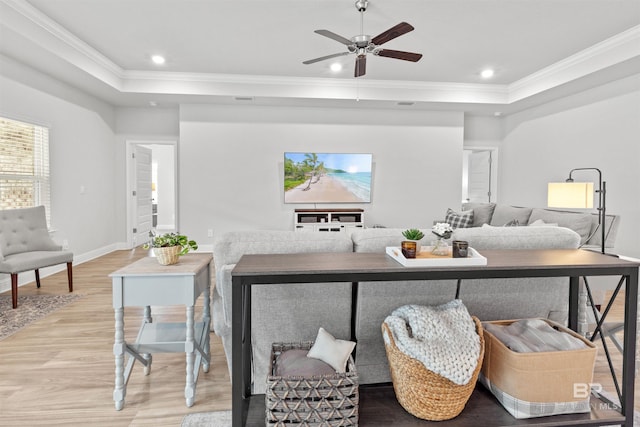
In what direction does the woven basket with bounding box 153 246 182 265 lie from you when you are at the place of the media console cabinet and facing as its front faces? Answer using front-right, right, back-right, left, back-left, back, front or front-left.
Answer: front

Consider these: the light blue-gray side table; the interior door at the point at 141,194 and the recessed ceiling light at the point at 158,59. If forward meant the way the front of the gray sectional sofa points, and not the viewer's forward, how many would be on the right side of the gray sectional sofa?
0

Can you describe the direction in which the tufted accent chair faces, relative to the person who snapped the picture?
facing the viewer and to the right of the viewer

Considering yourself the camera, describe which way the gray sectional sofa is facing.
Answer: facing away from the viewer

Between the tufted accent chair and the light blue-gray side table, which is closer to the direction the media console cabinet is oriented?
the light blue-gray side table

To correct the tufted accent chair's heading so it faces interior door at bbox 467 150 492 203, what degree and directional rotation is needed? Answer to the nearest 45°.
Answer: approximately 45° to its left

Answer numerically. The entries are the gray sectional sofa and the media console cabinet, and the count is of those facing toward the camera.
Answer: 1

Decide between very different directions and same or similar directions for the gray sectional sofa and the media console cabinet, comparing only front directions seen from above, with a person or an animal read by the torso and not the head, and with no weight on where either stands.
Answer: very different directions

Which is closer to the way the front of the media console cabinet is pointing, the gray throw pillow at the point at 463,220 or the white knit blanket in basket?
the white knit blanket in basket

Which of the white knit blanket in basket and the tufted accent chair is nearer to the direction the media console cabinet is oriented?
the white knit blanket in basket

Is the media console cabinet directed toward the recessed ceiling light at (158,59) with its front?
no

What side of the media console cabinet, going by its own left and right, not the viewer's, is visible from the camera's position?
front

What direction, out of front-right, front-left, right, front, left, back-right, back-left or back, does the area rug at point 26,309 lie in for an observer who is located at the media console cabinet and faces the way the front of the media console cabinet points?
front-right

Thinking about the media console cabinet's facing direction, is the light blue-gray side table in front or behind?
in front

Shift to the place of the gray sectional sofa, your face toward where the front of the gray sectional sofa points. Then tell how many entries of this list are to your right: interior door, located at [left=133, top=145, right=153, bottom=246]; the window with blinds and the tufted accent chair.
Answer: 0

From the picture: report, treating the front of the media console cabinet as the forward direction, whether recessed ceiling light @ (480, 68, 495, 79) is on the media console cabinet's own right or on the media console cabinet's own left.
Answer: on the media console cabinet's own left

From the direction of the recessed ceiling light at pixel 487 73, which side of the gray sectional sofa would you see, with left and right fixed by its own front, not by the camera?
front

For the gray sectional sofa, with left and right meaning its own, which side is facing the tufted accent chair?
left

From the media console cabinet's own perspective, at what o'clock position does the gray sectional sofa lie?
The gray sectional sofa is roughly at 12 o'clock from the media console cabinet.

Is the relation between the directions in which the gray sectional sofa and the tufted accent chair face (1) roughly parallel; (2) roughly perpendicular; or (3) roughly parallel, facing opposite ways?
roughly perpendicular
